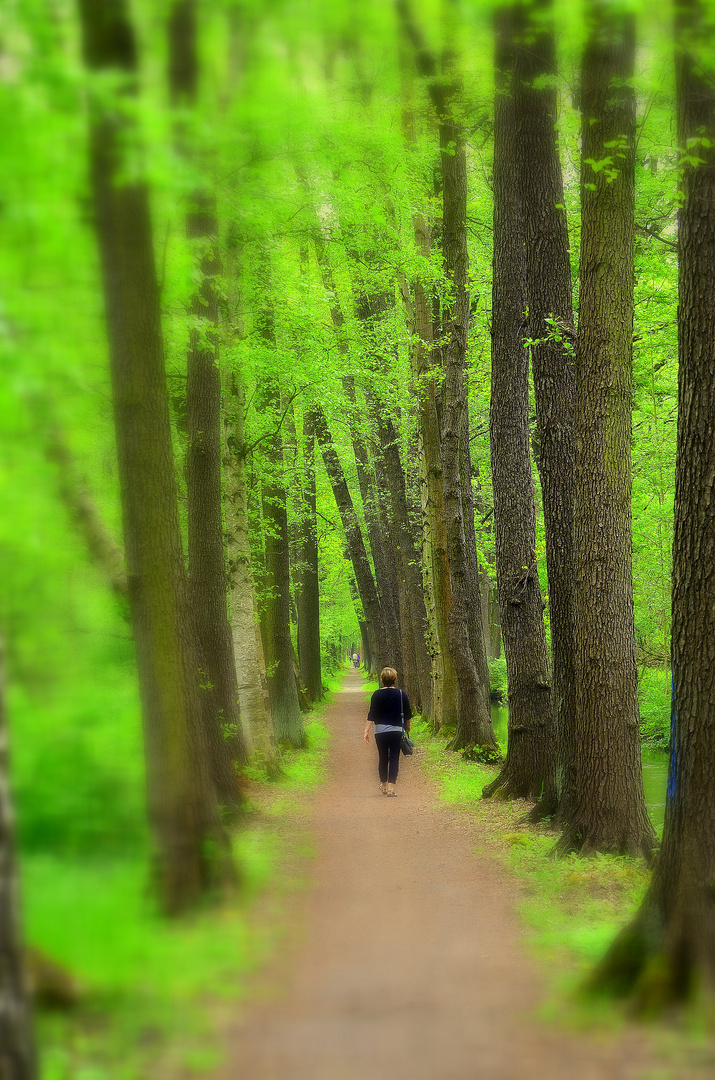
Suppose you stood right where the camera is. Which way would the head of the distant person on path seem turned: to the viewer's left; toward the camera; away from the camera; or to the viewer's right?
away from the camera

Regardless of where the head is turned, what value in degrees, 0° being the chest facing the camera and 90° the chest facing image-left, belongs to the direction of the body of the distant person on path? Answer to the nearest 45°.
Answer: approximately 180°
